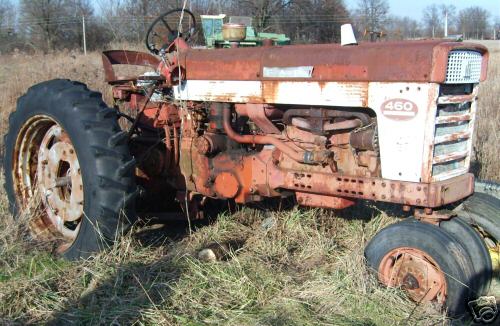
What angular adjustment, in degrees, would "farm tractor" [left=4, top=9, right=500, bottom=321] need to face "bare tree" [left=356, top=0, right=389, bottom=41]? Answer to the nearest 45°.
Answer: approximately 135° to its left

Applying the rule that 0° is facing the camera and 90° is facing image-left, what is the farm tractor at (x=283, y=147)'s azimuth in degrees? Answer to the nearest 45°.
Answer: approximately 315°

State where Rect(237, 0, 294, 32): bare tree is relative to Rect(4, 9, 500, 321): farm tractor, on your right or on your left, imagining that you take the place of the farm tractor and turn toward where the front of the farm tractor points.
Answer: on your left
